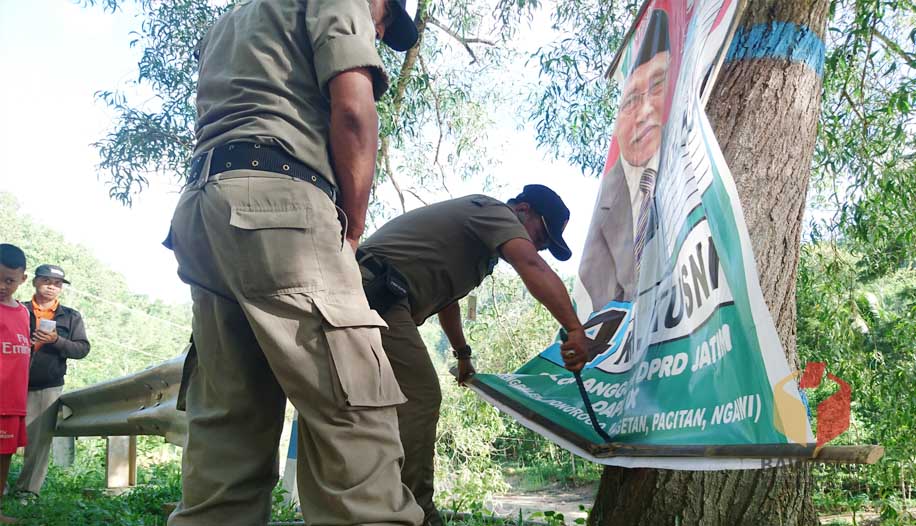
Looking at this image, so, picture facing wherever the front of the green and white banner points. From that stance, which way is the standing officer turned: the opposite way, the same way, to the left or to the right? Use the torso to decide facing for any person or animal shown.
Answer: the opposite way

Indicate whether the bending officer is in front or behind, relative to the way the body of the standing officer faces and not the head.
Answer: in front

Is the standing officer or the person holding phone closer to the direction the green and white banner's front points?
the standing officer

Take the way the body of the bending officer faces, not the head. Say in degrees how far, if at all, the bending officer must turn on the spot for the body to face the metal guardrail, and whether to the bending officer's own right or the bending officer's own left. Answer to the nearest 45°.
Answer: approximately 135° to the bending officer's own left

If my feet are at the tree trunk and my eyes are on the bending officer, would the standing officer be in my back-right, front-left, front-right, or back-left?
front-left

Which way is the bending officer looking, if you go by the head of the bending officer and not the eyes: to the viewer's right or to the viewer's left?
to the viewer's right

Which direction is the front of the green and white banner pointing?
toward the camera

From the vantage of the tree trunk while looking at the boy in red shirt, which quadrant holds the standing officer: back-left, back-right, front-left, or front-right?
front-left

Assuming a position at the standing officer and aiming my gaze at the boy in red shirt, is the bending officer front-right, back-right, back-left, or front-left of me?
front-right

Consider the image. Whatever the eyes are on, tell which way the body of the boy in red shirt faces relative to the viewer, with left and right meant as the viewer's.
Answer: facing the viewer and to the right of the viewer

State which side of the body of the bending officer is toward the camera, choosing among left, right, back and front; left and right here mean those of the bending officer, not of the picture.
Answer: right

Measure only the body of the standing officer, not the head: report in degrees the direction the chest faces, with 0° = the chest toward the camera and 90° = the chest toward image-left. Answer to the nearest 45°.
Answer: approximately 225°
